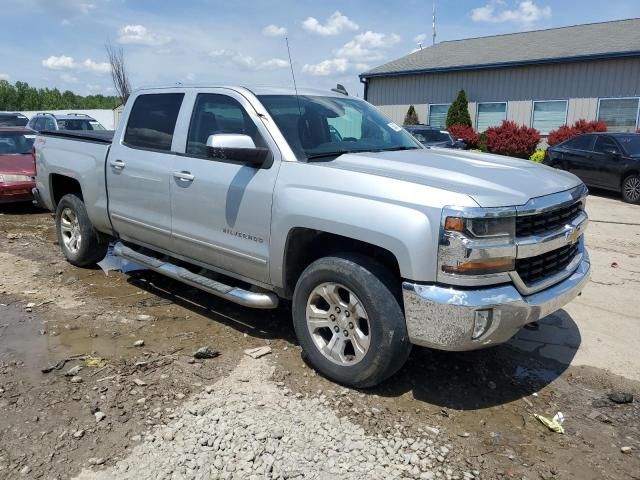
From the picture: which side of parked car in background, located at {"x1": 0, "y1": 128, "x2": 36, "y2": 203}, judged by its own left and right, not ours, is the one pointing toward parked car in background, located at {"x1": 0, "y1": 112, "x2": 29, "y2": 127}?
back

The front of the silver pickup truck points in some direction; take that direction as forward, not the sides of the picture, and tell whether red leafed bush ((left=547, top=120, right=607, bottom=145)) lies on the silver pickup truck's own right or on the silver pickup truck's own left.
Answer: on the silver pickup truck's own left

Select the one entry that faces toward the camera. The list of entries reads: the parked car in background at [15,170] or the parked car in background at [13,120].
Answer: the parked car in background at [15,170]

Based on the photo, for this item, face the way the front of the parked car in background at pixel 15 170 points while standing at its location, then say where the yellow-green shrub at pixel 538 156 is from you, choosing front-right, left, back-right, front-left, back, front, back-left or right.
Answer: left

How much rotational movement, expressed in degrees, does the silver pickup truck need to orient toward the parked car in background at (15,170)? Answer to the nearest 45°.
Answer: approximately 180°

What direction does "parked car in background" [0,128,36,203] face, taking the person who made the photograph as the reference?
facing the viewer

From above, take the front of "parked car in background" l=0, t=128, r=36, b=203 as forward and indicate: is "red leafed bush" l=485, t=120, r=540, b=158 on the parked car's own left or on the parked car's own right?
on the parked car's own left

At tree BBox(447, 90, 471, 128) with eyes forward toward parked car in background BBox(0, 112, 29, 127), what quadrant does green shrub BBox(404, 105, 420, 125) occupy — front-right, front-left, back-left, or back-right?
front-right

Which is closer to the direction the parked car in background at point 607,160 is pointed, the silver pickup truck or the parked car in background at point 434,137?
the silver pickup truck

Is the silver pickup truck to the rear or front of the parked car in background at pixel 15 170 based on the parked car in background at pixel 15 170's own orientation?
to the front

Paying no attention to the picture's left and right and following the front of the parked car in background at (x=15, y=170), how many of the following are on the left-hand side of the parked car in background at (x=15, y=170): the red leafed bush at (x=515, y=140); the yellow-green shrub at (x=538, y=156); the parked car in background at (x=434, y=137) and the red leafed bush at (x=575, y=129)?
4

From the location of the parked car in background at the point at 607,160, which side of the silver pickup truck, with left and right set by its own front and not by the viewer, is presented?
left

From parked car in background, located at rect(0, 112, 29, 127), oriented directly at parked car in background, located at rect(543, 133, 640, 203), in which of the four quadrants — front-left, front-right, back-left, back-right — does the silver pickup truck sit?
front-right
